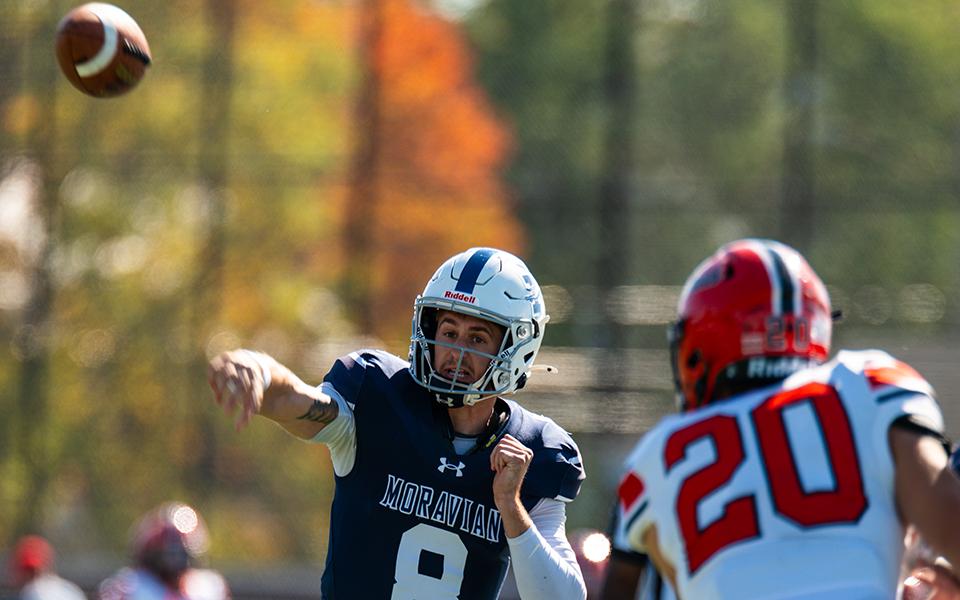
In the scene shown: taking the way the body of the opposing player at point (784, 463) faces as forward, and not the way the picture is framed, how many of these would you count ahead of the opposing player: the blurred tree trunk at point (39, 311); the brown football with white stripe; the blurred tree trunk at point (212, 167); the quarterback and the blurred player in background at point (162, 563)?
5

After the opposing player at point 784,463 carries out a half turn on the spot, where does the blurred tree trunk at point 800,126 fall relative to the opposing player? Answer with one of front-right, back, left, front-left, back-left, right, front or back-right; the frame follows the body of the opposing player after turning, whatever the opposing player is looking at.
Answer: back-left

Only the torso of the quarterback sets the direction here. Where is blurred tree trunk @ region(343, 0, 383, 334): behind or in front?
behind

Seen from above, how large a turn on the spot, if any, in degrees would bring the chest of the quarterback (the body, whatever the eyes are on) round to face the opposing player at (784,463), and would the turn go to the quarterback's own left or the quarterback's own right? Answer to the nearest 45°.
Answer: approximately 45° to the quarterback's own left

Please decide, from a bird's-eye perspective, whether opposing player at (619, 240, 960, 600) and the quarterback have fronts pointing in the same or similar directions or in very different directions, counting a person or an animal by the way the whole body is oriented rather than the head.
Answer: very different directions

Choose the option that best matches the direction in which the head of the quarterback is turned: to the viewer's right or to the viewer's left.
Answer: to the viewer's left

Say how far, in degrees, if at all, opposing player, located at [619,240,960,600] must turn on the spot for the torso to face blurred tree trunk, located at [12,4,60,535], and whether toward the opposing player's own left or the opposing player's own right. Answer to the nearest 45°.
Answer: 0° — they already face it

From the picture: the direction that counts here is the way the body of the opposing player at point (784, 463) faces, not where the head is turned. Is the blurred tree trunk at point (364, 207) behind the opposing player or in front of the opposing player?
in front

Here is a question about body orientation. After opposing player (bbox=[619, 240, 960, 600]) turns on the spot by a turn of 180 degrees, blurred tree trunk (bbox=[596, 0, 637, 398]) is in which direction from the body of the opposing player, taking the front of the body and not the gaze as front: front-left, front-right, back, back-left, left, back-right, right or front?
back-left

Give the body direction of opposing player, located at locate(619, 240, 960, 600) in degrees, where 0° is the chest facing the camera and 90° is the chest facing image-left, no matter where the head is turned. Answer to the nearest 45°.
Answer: approximately 135°

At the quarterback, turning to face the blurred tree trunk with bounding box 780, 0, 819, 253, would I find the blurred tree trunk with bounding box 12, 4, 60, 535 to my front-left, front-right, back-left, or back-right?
front-left

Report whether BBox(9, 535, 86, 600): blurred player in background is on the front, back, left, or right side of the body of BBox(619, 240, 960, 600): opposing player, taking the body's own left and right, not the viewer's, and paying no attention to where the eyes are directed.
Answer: front

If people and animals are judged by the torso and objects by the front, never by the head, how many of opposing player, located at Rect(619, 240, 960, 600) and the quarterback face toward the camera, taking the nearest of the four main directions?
1

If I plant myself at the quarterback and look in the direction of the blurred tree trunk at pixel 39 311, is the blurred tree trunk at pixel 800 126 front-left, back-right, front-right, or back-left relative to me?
front-right

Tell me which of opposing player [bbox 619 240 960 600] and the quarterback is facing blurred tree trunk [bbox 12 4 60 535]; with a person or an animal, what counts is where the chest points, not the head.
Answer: the opposing player

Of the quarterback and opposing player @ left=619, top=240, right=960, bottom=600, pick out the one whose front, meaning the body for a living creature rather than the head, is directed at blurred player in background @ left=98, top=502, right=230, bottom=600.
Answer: the opposing player

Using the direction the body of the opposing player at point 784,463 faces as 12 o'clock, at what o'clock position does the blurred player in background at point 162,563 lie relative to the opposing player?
The blurred player in background is roughly at 12 o'clock from the opposing player.

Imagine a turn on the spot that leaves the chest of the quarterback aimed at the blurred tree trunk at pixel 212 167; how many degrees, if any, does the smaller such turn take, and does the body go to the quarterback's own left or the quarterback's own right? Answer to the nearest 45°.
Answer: approximately 180°
